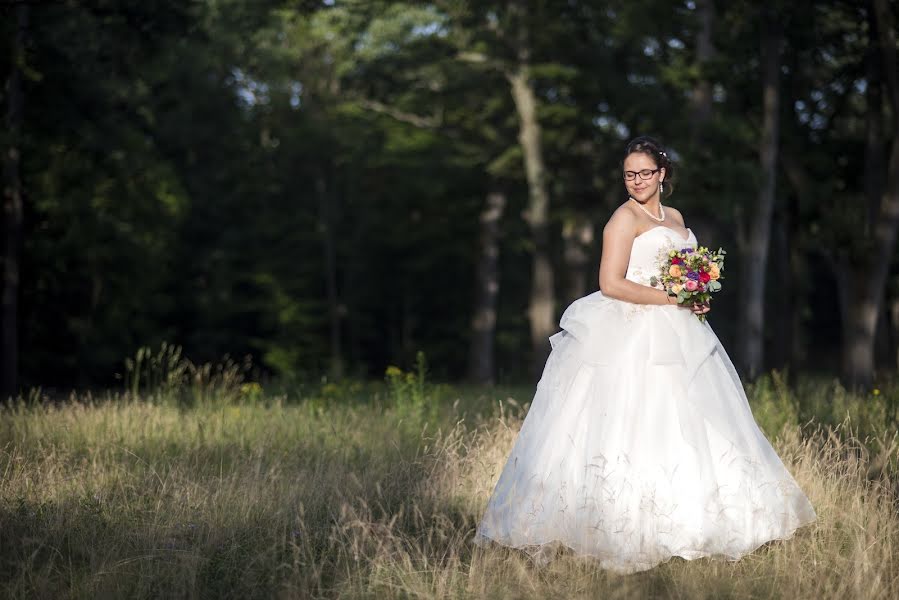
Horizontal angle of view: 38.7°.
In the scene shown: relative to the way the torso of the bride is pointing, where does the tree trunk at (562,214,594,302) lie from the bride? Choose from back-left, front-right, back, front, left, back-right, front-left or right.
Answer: back-left

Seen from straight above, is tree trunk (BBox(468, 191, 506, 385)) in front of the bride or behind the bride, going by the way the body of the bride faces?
behind

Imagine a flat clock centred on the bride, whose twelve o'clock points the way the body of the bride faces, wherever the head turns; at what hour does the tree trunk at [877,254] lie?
The tree trunk is roughly at 8 o'clock from the bride.

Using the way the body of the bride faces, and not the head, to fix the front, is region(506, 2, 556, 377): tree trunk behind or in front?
behind

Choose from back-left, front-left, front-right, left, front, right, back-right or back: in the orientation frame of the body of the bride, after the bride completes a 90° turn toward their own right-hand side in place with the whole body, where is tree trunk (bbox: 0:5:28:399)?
right

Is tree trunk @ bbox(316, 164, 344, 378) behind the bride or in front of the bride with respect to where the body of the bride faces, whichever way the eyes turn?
behind

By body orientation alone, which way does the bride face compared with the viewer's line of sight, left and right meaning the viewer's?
facing the viewer and to the right of the viewer

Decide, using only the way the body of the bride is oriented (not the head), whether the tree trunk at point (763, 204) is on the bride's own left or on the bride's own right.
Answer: on the bride's own left
